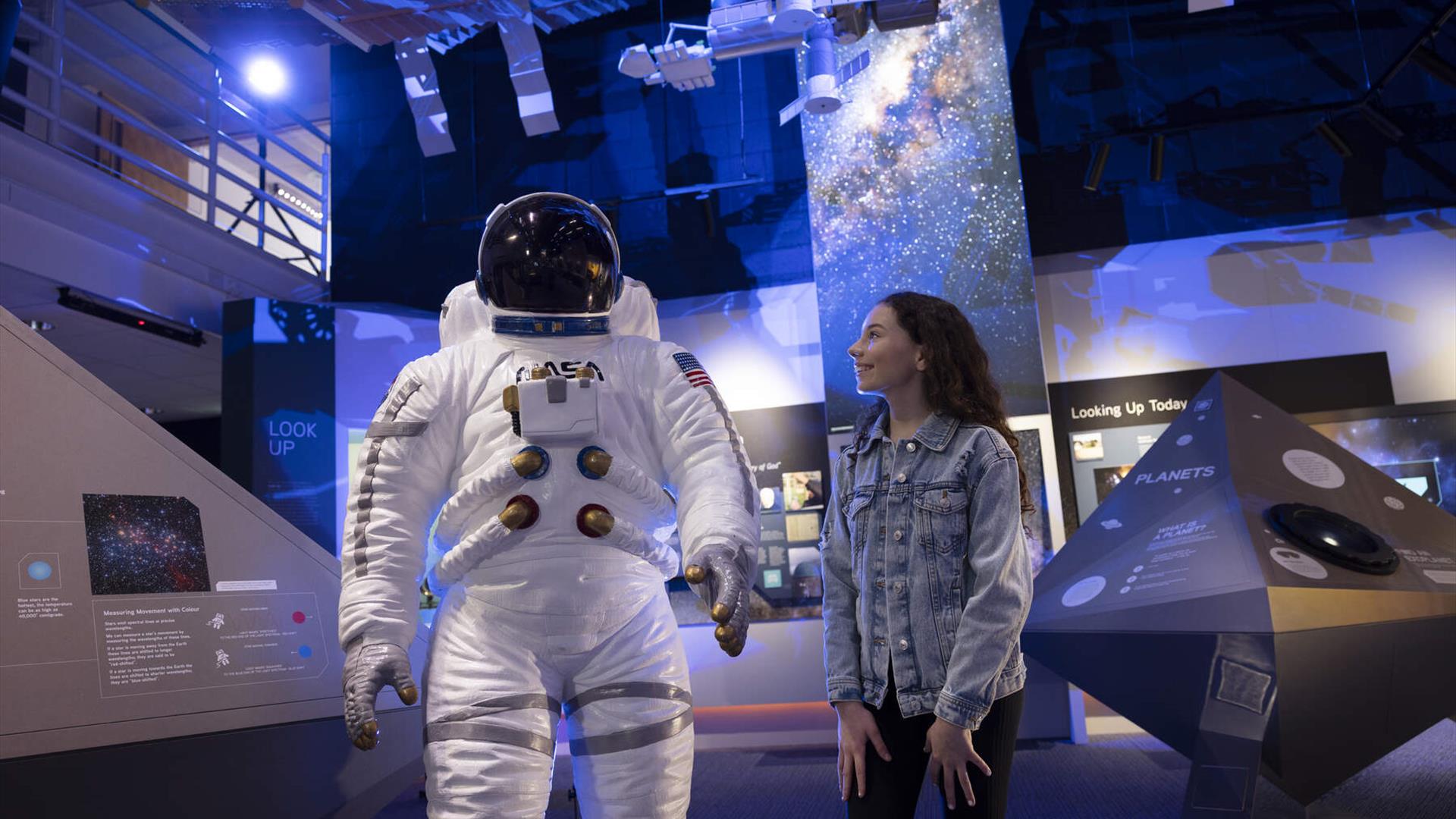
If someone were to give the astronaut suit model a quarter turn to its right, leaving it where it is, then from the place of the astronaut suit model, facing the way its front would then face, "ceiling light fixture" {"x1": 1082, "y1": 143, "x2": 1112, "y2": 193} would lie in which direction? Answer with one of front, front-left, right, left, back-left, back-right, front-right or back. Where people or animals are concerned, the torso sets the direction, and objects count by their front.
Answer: back-right

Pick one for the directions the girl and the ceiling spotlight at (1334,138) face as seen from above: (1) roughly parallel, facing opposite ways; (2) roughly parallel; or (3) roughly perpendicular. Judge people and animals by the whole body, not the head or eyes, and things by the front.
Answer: roughly perpendicular

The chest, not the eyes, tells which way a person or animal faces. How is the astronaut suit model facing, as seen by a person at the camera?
facing the viewer

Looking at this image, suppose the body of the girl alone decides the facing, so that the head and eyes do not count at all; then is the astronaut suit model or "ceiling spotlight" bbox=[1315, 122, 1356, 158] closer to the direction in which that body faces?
the astronaut suit model

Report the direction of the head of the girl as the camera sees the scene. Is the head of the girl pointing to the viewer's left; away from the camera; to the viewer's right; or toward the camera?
to the viewer's left

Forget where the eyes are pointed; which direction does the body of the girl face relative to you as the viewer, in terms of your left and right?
facing the viewer and to the left of the viewer
